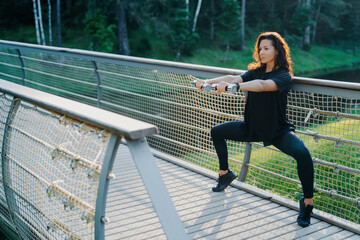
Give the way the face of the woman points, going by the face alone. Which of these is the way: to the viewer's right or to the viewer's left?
to the viewer's left

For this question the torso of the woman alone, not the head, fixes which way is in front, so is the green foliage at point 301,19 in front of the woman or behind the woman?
behind

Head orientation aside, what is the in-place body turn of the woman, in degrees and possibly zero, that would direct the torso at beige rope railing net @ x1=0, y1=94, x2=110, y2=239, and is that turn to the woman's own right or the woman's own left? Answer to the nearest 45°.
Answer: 0° — they already face it

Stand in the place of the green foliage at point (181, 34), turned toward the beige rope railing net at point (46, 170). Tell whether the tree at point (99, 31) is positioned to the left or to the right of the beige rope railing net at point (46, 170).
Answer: right

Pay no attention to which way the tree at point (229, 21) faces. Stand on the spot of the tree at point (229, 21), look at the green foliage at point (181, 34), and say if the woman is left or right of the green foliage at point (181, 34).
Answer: left

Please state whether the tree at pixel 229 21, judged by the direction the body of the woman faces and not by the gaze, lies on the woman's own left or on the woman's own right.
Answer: on the woman's own right

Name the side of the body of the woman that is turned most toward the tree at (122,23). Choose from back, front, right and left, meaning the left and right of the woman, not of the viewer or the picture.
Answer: right

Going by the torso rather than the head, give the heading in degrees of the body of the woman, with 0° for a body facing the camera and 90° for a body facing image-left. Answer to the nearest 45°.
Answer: approximately 45°

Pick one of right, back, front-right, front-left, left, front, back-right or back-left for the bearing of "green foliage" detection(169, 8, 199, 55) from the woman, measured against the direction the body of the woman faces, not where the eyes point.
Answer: back-right
